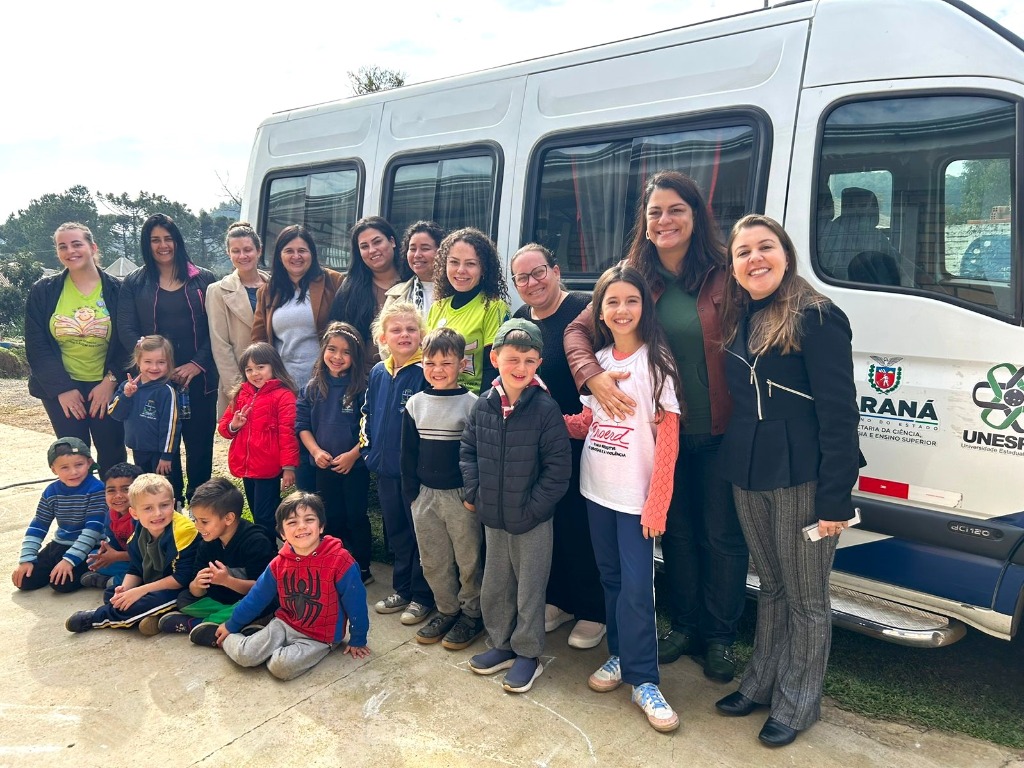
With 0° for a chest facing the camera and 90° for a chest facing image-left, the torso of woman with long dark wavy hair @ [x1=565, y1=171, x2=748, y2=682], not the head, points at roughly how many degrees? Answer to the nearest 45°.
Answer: approximately 0°

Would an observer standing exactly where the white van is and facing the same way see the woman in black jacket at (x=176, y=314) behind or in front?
behind

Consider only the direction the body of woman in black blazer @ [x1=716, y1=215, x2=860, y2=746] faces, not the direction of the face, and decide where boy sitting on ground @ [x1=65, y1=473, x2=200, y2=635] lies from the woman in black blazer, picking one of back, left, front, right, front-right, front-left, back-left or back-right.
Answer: front-right

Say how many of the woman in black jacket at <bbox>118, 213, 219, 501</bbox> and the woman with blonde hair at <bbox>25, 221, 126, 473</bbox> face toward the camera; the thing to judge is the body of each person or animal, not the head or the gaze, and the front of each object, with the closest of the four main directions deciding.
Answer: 2

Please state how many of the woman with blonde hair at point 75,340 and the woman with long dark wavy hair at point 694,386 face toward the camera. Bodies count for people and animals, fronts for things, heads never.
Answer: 2

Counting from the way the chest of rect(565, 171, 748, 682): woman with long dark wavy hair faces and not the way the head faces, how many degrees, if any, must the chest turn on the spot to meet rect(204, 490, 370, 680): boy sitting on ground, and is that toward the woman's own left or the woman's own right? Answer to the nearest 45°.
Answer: approximately 90° to the woman's own right

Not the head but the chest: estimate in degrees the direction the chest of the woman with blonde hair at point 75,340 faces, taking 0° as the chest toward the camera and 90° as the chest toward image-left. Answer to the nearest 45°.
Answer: approximately 0°

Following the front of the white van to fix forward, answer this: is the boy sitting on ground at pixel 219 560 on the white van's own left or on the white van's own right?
on the white van's own right

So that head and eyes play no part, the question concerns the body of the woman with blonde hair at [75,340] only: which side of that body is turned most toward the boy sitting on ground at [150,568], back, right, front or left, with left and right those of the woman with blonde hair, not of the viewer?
front

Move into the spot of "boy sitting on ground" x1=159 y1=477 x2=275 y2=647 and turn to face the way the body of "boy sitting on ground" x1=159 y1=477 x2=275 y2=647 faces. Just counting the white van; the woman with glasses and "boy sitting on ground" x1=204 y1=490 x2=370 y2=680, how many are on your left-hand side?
3

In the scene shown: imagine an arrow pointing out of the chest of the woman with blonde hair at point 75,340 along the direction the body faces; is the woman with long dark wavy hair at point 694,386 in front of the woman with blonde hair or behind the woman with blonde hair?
in front
